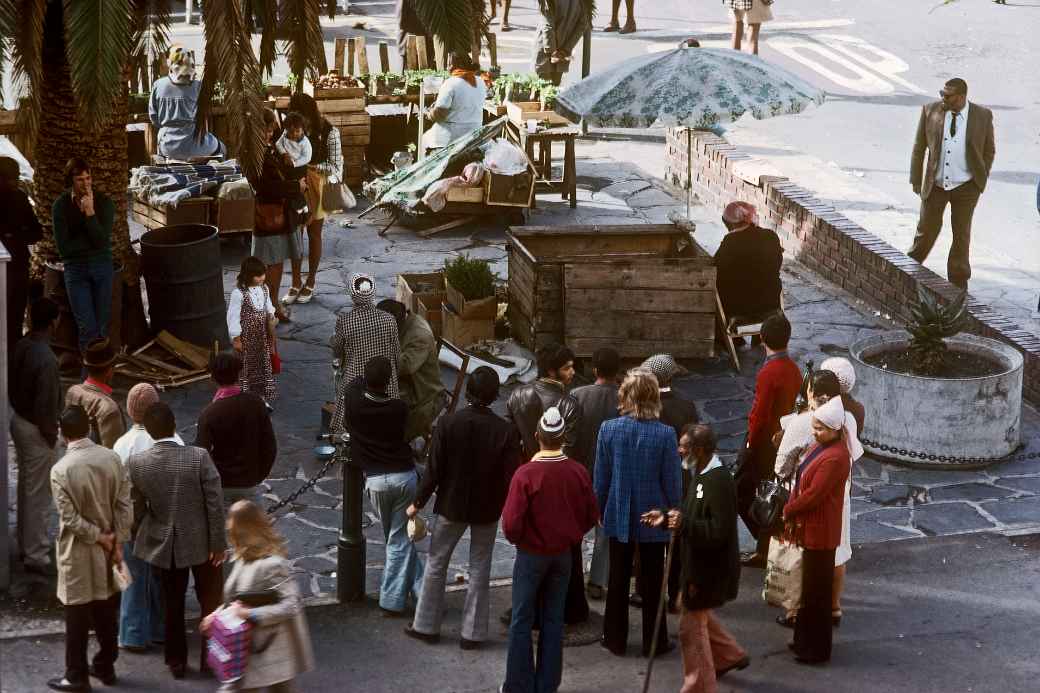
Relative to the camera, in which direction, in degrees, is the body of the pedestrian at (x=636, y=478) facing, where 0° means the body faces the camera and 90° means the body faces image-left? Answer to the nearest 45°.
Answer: approximately 180°

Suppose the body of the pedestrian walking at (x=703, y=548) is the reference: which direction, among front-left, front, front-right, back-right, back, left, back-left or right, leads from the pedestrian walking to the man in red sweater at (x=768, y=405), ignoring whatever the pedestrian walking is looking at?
right

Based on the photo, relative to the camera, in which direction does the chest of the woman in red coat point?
to the viewer's left

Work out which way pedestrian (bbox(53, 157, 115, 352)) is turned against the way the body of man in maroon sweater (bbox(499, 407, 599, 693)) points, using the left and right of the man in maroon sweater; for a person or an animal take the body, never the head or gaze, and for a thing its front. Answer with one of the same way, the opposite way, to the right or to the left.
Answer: the opposite way

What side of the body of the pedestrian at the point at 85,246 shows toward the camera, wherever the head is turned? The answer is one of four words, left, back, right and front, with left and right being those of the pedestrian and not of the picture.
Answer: front

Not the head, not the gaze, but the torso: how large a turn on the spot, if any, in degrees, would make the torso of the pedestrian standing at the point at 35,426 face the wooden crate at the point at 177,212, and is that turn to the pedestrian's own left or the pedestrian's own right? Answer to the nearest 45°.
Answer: approximately 45° to the pedestrian's own left

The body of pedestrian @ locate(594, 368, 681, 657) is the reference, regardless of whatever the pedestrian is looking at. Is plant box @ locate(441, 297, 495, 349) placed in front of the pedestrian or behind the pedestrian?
in front

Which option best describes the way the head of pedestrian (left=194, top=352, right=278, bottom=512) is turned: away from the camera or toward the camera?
away from the camera

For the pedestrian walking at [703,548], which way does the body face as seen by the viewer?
to the viewer's left

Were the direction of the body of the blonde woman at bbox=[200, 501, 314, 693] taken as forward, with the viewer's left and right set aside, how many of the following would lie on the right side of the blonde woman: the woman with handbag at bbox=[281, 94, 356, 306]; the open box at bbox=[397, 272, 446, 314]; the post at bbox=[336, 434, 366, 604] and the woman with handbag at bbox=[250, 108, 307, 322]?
4

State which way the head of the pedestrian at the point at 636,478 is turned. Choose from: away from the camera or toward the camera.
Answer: away from the camera

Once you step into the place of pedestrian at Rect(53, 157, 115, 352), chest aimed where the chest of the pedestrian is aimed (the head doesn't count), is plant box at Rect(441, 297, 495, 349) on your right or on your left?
on your left

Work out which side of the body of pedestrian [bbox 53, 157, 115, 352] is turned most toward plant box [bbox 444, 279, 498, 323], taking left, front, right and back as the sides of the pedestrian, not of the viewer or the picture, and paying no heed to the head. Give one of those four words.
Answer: left

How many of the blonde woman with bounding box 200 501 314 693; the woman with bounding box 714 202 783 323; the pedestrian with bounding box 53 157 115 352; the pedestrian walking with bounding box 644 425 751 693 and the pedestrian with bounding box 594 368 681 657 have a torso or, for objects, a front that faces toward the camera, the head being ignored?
1

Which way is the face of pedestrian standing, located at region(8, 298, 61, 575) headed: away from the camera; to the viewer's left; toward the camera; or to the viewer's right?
away from the camera

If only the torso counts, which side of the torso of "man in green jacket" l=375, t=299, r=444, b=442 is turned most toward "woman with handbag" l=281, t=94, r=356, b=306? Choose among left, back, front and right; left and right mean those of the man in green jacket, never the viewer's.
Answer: right

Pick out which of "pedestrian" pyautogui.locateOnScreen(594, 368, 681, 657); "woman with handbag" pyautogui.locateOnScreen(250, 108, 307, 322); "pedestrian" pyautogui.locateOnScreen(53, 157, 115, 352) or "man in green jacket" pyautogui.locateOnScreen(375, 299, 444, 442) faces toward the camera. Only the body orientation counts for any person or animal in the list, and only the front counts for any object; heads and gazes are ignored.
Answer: "pedestrian" pyautogui.locateOnScreen(53, 157, 115, 352)
